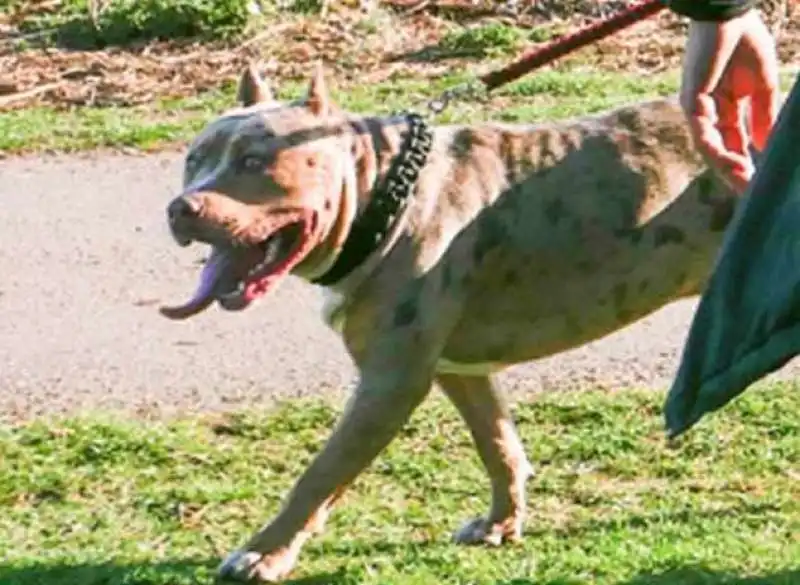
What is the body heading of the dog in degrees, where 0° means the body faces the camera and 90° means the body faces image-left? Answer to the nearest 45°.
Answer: approximately 90°

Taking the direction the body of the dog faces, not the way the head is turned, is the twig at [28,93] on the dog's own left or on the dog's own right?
on the dog's own right

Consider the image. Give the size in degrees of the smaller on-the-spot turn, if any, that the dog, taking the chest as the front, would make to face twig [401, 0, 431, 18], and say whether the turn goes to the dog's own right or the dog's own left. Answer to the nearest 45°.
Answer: approximately 90° to the dog's own right
